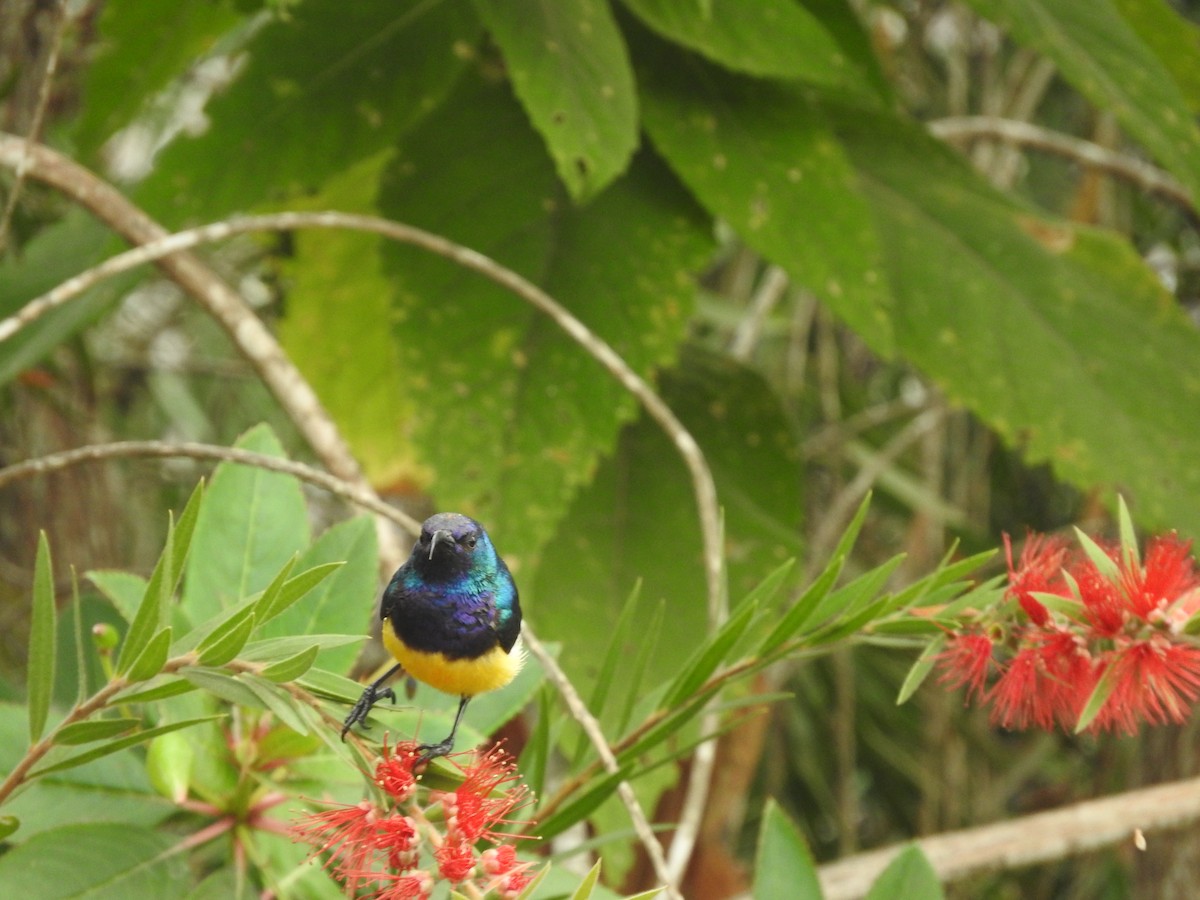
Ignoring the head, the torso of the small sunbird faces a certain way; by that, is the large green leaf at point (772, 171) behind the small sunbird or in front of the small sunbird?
behind

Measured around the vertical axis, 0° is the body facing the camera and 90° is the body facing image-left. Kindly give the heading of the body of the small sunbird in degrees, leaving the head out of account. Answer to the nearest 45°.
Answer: approximately 0°

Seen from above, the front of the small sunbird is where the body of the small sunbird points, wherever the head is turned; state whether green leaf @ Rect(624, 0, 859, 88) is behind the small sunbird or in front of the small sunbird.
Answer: behind

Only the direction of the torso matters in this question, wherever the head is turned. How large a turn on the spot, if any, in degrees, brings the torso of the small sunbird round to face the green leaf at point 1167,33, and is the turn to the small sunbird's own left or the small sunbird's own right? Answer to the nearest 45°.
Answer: approximately 135° to the small sunbird's own left
